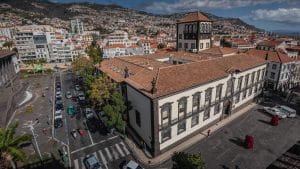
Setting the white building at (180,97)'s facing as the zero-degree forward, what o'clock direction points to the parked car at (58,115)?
The parked car is roughly at 5 o'clock from the white building.

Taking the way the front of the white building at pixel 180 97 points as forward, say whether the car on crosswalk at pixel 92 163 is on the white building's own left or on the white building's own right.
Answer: on the white building's own right

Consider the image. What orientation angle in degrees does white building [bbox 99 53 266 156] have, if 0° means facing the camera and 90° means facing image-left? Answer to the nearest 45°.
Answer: approximately 315°

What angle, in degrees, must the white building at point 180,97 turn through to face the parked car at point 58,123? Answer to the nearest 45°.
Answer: approximately 135° to its right

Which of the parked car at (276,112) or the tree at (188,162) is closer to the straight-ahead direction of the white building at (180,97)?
the tree
